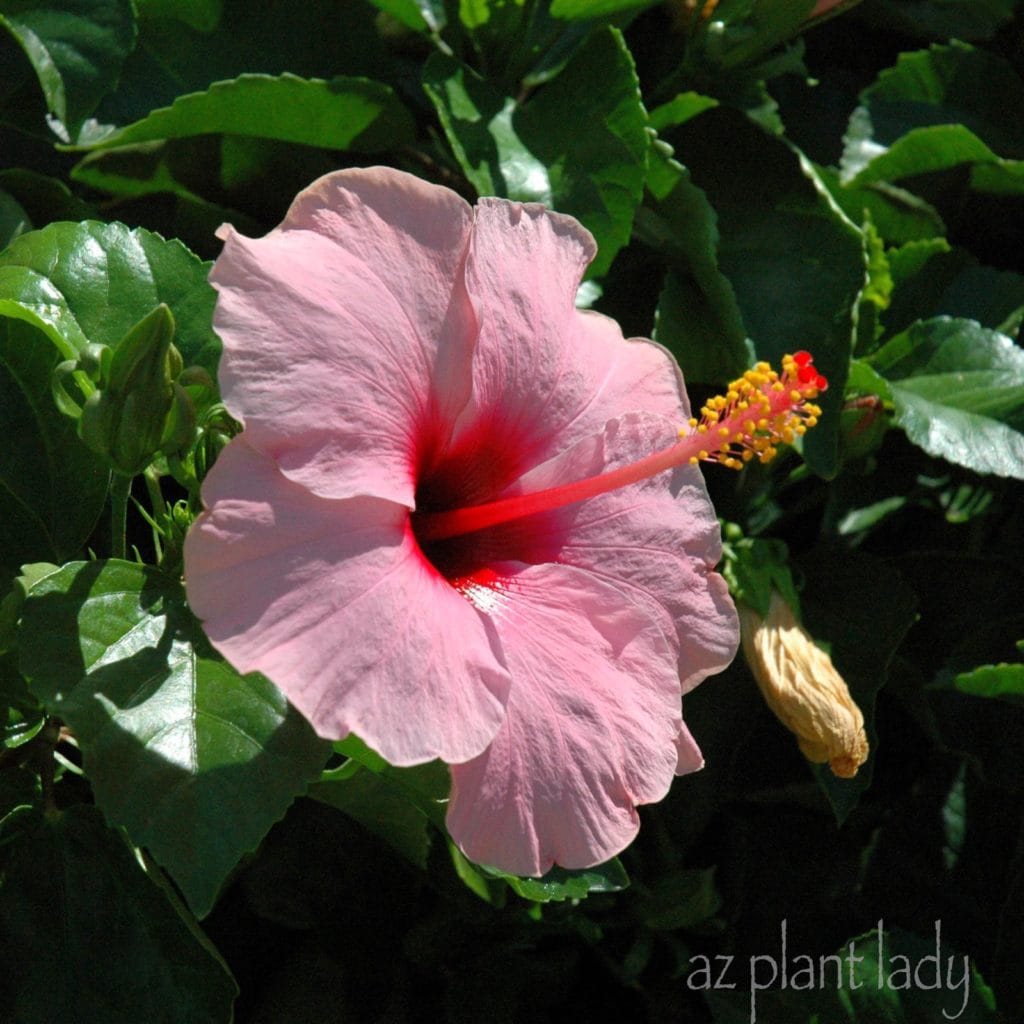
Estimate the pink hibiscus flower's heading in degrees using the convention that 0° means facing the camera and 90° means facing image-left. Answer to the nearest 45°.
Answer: approximately 315°

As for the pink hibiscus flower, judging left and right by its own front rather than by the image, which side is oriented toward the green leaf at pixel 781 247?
left

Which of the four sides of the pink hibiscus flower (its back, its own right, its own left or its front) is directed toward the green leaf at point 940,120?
left

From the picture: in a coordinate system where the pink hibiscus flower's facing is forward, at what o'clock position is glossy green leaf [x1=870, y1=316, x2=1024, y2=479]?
The glossy green leaf is roughly at 9 o'clock from the pink hibiscus flower.
